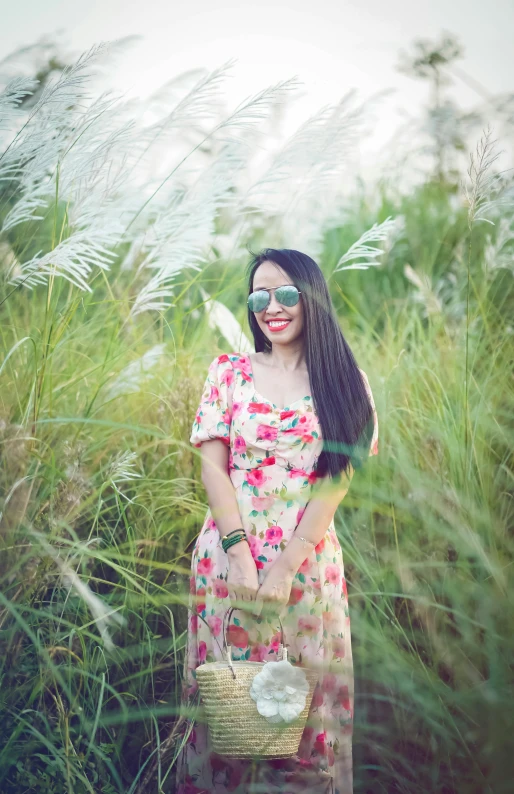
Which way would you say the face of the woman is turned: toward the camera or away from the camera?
toward the camera

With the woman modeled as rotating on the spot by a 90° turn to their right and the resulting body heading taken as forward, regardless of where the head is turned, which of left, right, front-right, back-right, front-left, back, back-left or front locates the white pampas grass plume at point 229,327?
right

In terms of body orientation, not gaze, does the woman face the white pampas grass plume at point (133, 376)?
no

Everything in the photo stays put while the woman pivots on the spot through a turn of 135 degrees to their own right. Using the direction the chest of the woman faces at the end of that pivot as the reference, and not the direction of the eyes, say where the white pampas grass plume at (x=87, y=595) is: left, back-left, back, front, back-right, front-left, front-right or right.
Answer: left

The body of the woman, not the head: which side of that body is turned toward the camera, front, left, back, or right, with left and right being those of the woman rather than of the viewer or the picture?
front
